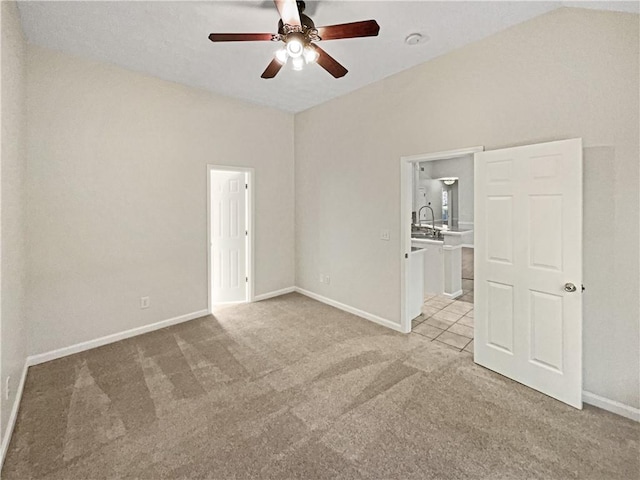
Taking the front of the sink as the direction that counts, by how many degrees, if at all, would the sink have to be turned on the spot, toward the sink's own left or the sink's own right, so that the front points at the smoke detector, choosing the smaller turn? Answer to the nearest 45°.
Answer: approximately 45° to the sink's own left

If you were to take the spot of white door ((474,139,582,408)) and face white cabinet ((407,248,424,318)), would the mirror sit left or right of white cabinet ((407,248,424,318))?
right

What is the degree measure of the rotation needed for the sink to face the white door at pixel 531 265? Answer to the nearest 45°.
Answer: approximately 45° to its left

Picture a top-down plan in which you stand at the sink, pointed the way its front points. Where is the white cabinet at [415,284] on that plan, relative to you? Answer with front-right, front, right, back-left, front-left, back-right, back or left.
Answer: front-left
